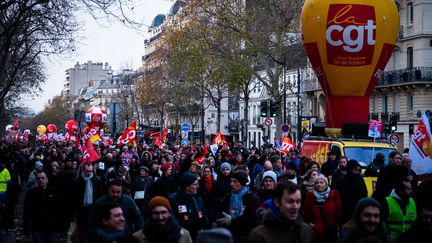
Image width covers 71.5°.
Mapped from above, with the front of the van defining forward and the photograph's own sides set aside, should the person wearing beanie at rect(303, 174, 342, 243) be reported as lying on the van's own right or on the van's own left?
on the van's own right

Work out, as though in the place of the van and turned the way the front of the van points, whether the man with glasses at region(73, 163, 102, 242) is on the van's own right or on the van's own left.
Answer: on the van's own right

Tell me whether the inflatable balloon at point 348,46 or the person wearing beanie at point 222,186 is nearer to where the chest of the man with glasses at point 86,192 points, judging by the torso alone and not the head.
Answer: the person wearing beanie

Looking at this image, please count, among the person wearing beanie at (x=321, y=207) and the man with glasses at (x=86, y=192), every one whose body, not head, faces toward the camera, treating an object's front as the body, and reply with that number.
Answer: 2

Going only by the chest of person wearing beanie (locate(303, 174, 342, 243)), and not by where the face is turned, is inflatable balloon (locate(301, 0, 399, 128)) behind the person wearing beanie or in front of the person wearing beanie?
behind

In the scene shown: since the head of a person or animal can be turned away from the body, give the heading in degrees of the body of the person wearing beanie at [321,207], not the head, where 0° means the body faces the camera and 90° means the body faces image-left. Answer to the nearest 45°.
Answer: approximately 0°

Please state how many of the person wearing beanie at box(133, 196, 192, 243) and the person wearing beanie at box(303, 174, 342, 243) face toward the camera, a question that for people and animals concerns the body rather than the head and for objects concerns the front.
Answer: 2

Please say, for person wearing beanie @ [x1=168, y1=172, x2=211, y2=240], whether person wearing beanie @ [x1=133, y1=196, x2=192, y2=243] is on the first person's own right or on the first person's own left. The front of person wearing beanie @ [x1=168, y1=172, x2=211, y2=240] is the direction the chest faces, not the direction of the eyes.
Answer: on the first person's own right
